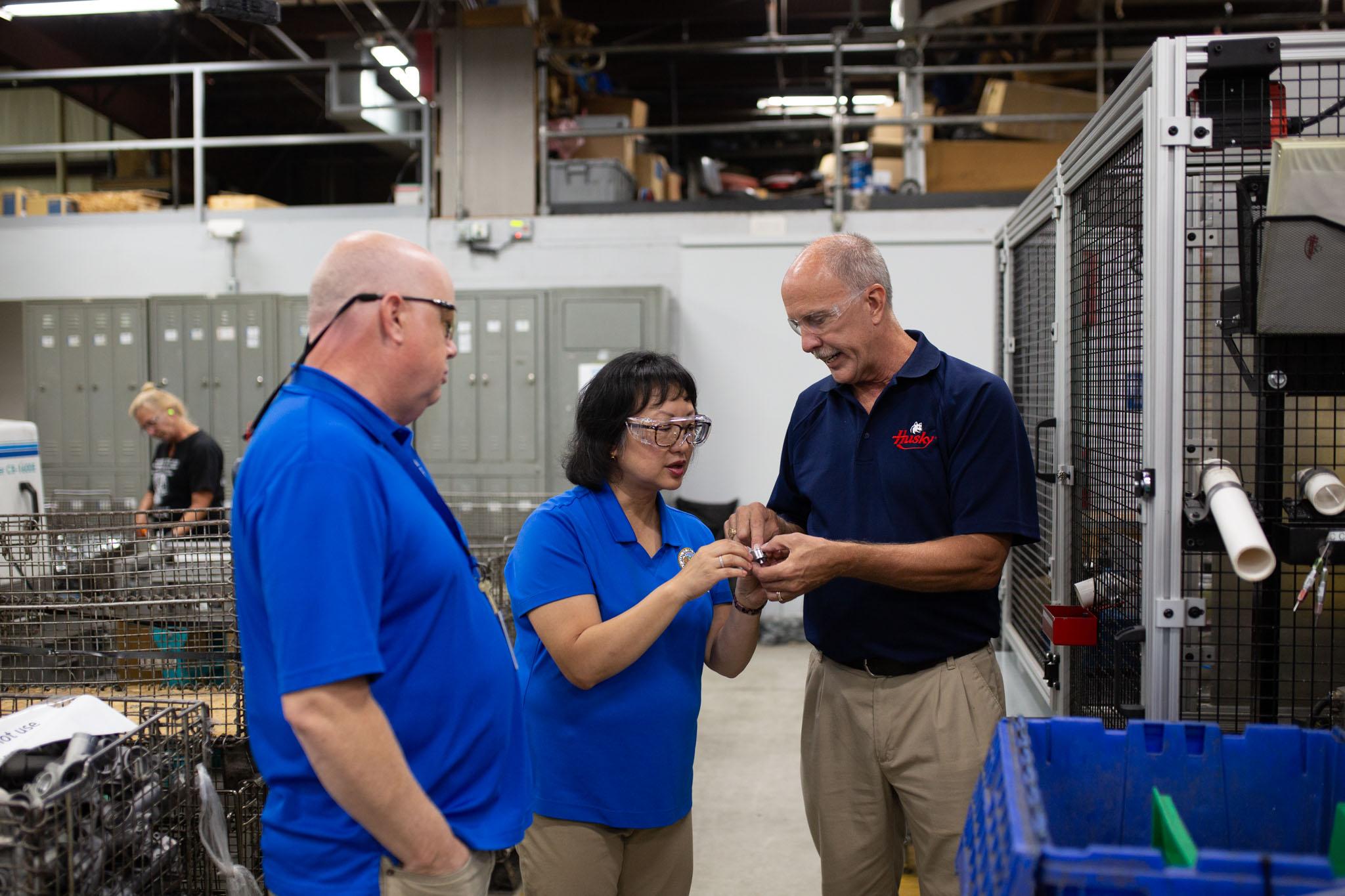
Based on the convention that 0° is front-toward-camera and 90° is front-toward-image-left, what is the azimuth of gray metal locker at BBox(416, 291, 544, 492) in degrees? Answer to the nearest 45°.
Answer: approximately 0°

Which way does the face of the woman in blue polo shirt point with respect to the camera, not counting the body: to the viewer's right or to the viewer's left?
to the viewer's right

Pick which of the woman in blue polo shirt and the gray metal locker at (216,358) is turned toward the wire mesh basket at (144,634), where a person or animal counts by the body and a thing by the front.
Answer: the gray metal locker

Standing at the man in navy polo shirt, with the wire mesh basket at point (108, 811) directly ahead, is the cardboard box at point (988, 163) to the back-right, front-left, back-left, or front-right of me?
back-right

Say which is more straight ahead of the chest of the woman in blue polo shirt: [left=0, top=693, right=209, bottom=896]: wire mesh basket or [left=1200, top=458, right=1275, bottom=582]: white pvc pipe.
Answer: the white pvc pipe

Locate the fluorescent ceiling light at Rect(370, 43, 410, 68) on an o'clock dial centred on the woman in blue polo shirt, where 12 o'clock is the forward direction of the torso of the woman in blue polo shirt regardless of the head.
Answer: The fluorescent ceiling light is roughly at 7 o'clock from the woman in blue polo shirt.

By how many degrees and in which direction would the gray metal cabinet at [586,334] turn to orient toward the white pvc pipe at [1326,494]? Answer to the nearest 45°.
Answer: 0° — it already faces it

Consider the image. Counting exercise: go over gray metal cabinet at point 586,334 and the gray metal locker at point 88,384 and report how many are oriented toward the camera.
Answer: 2

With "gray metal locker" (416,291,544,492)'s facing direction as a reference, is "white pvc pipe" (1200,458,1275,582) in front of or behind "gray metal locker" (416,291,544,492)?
in front
